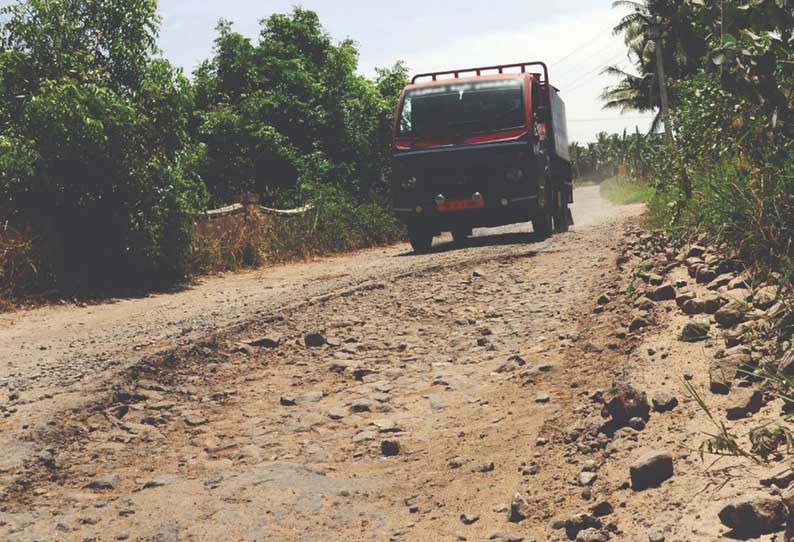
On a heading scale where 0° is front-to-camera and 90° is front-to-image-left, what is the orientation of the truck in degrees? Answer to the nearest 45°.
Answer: approximately 0°

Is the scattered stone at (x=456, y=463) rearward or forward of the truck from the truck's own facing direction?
forward

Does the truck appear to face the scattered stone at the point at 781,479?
yes

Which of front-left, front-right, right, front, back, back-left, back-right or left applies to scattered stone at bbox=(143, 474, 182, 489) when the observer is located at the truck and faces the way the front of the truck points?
front

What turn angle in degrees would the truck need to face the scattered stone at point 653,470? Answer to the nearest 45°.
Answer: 0° — it already faces it

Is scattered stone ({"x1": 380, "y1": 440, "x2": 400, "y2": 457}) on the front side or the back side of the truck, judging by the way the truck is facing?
on the front side

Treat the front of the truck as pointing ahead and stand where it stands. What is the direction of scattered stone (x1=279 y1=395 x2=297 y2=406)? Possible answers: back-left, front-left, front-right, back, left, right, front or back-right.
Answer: front

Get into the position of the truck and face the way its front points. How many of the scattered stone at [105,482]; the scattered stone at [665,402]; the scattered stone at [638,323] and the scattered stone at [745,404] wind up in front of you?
4

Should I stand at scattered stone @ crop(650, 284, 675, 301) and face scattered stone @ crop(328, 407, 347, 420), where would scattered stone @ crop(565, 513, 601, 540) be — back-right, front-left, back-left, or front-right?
front-left

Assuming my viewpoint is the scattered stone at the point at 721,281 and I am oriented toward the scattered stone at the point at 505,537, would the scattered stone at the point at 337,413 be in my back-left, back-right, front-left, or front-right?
front-right

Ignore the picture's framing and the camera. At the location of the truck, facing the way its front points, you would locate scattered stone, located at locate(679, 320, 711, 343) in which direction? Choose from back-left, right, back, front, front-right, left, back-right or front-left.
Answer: front

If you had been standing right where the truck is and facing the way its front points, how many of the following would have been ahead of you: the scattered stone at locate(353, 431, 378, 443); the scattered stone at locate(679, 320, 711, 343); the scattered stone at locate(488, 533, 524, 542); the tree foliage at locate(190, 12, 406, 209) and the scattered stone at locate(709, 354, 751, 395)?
4

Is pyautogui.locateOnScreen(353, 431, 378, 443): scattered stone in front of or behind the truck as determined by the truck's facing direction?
in front

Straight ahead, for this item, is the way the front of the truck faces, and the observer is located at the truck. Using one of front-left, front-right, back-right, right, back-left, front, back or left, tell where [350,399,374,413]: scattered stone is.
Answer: front

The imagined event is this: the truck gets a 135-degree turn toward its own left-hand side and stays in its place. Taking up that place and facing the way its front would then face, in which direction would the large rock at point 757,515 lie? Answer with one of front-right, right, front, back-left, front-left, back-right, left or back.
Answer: back-right

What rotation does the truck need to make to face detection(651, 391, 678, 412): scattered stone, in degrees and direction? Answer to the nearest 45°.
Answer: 0° — it already faces it

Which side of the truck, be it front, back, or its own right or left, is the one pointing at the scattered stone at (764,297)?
front

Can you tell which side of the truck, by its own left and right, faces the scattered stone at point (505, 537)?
front
